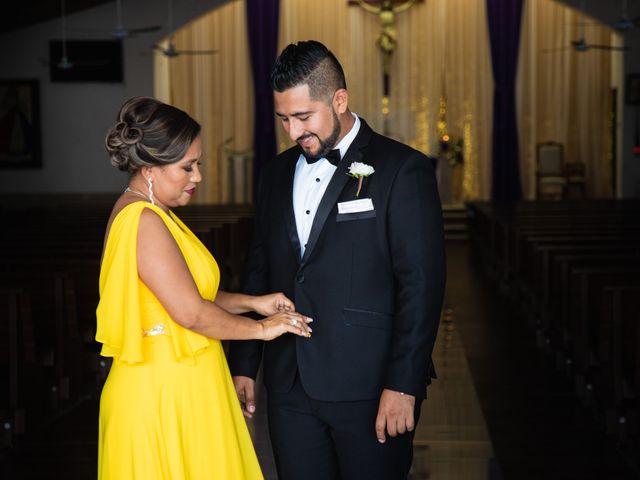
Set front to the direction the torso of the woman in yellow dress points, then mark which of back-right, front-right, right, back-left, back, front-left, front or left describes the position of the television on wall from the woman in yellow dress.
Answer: left

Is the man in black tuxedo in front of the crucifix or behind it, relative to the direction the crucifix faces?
in front

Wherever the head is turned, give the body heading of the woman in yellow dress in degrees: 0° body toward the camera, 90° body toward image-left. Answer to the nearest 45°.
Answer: approximately 270°

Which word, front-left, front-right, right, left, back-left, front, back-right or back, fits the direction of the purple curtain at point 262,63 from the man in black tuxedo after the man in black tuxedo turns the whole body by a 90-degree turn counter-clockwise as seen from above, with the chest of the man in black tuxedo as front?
back-left

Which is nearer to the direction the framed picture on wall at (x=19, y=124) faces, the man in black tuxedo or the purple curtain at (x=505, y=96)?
the man in black tuxedo

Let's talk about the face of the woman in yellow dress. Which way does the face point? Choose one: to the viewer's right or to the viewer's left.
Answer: to the viewer's right

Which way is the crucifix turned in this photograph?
toward the camera

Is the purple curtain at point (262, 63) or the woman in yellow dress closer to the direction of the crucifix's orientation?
the woman in yellow dress

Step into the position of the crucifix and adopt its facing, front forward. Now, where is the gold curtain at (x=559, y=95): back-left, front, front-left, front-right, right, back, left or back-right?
left

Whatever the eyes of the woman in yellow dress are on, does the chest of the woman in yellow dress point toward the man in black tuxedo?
yes

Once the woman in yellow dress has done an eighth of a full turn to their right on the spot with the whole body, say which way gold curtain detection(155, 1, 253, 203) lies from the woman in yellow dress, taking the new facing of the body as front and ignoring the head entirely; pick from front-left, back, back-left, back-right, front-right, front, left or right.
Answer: back-left

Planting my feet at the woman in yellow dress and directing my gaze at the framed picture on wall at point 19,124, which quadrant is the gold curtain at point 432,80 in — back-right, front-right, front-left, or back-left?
front-right

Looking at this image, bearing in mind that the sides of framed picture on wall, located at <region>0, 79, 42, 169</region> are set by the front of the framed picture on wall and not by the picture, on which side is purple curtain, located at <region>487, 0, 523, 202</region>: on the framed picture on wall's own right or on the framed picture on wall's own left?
on the framed picture on wall's own left

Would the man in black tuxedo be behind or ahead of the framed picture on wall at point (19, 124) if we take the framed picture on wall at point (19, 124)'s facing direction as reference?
ahead

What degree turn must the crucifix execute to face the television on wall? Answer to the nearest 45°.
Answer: approximately 90° to its right

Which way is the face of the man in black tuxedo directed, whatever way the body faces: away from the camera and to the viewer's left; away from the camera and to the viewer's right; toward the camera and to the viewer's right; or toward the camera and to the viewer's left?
toward the camera and to the viewer's left
